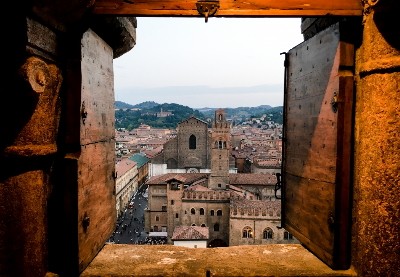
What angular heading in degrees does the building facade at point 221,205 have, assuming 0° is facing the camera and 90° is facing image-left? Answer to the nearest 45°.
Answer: approximately 0°

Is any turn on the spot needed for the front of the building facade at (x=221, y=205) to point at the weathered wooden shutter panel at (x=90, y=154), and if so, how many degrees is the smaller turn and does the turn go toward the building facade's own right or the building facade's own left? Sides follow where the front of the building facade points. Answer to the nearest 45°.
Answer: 0° — it already faces it
